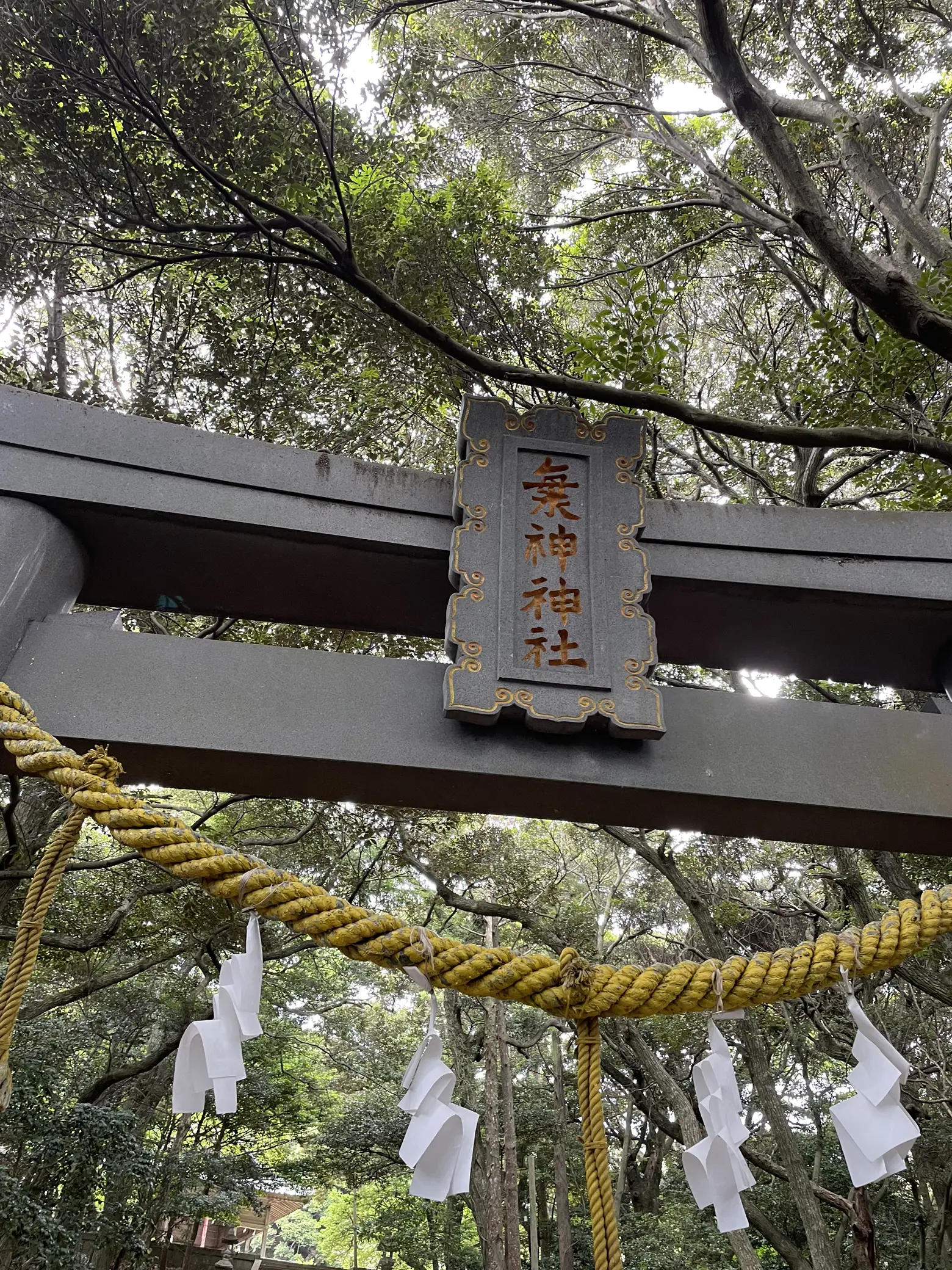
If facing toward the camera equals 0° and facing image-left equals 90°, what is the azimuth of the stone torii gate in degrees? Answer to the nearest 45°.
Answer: approximately 0°

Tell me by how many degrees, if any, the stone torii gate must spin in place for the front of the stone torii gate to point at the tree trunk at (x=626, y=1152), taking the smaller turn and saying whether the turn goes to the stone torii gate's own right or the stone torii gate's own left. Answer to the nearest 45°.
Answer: approximately 180°

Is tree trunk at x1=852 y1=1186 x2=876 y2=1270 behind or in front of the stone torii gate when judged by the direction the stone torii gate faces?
behind

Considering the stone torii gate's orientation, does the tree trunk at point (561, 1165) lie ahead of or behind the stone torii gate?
behind

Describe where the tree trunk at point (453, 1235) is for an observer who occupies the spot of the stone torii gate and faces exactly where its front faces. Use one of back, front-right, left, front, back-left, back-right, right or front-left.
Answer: back
